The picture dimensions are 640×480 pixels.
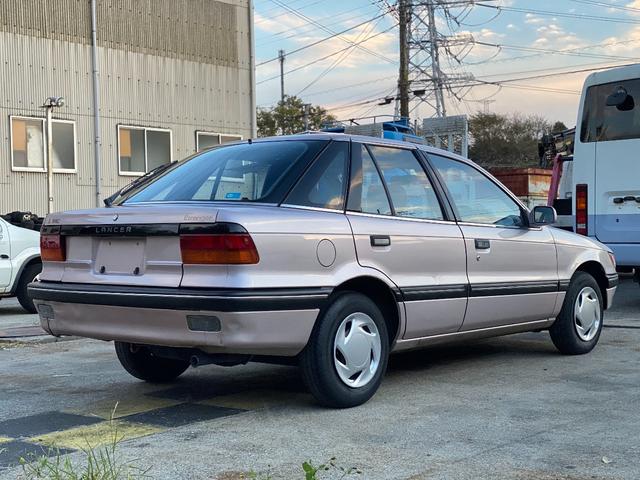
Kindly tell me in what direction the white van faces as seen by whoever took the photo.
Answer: facing away from the viewer

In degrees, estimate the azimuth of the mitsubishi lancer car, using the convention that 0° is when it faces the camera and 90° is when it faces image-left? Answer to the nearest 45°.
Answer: approximately 225°

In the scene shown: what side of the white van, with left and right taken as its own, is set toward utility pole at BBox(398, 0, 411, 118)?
front

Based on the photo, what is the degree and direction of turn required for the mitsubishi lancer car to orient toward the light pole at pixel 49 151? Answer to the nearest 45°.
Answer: approximately 90° to its left

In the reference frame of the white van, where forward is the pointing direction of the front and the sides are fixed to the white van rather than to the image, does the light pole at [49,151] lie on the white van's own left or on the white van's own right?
on the white van's own left

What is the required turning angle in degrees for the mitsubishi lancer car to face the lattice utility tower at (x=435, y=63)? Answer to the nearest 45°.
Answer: approximately 45° to its left

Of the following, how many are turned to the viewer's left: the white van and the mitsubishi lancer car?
0

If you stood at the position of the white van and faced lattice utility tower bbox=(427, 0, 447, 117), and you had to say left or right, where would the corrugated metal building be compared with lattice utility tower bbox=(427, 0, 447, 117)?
left

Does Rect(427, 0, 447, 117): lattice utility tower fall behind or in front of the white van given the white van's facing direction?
in front
